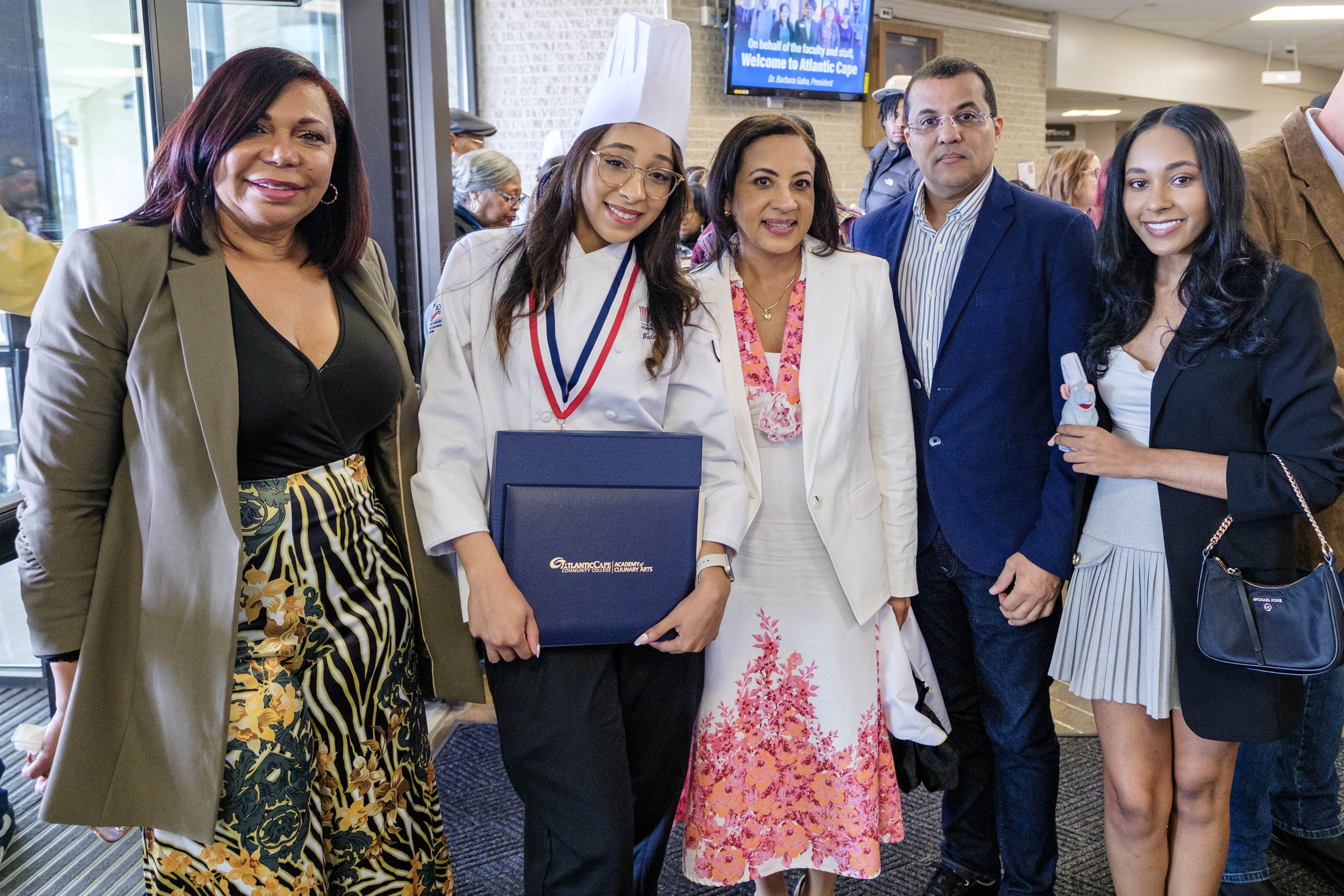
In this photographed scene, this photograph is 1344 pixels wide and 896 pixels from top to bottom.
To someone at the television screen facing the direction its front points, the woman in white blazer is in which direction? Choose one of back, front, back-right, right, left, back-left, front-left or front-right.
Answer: front

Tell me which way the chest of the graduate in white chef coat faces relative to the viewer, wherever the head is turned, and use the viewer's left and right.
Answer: facing the viewer

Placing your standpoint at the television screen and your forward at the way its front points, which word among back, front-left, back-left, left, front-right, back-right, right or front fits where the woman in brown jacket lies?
front

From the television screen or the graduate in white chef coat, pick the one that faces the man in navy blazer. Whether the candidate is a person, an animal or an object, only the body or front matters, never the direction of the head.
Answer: the television screen

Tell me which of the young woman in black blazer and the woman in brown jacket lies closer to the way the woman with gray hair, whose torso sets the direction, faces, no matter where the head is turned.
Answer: the young woman in black blazer

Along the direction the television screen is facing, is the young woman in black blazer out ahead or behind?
ahead

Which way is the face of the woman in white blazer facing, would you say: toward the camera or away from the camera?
toward the camera

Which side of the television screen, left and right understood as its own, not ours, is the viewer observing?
front

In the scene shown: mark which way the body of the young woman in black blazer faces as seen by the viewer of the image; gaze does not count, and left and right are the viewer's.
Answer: facing the viewer and to the left of the viewer

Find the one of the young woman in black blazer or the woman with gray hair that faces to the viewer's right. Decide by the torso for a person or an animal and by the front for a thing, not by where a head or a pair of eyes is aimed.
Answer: the woman with gray hair
